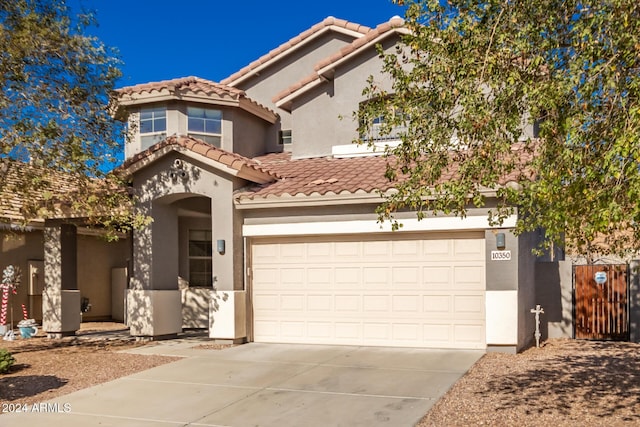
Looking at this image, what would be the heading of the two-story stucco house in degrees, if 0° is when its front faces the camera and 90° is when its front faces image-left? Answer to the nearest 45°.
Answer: approximately 0°

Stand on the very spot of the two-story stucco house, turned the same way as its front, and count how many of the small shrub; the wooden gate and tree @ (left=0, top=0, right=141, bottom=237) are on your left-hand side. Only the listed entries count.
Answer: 1

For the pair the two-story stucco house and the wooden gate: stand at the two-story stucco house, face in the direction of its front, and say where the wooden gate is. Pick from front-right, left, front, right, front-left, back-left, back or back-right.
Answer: left

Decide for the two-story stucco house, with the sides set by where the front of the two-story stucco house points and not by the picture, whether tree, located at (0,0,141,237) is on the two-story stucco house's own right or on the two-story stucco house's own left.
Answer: on the two-story stucco house's own right

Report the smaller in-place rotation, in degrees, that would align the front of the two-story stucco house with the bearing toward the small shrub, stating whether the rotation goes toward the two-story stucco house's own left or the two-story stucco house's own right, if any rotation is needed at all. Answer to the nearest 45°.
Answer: approximately 45° to the two-story stucco house's own right

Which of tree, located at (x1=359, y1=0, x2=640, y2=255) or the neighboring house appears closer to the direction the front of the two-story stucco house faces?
the tree

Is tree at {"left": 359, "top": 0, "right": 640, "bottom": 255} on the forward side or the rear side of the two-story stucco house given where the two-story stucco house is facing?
on the forward side
